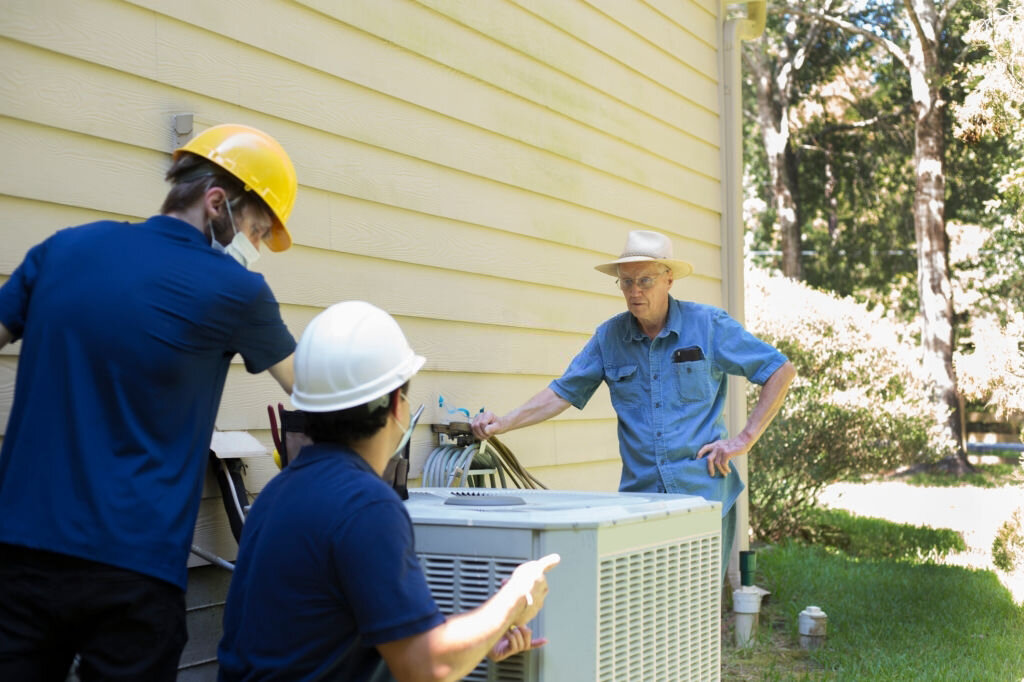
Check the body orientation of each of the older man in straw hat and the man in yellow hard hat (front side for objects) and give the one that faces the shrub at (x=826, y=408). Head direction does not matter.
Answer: the man in yellow hard hat

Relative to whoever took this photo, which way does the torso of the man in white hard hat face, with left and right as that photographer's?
facing away from the viewer and to the right of the viewer

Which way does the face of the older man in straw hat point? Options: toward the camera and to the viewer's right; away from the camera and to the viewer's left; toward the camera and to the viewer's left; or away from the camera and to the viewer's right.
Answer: toward the camera and to the viewer's left

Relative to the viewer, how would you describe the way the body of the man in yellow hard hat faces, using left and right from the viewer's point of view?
facing away from the viewer and to the right of the viewer

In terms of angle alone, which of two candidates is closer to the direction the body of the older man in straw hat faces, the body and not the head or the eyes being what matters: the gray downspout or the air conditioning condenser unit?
the air conditioning condenser unit

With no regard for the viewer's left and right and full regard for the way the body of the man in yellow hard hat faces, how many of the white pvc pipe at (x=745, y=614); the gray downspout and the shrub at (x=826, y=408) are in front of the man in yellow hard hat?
3

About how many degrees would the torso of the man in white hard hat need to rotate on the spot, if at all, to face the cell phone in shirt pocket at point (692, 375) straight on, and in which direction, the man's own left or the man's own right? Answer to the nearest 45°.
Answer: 0° — they already face it

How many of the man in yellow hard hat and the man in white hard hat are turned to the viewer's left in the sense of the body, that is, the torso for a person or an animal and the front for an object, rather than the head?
0

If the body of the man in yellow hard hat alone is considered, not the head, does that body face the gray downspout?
yes

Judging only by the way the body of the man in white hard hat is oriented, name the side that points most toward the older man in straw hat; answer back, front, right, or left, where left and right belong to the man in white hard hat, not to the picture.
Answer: front

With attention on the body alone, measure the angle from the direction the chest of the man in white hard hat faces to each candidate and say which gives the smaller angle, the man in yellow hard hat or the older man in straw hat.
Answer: the older man in straw hat

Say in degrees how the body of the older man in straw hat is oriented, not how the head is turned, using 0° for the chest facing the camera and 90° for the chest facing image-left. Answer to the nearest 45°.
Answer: approximately 45°

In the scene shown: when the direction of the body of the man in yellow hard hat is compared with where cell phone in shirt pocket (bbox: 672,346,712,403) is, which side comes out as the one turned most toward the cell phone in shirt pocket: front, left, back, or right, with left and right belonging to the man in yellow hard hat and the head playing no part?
front

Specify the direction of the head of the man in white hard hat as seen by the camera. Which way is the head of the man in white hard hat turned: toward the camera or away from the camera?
away from the camera
